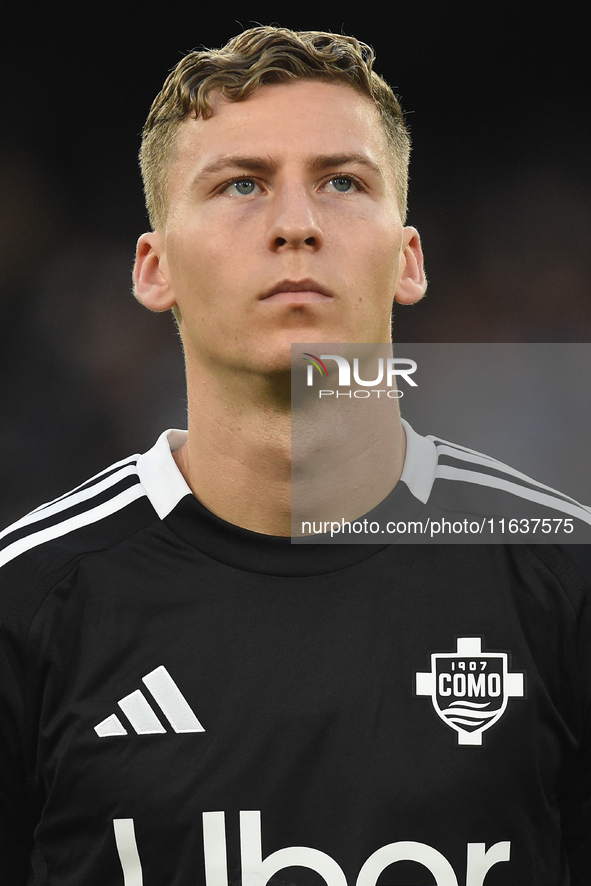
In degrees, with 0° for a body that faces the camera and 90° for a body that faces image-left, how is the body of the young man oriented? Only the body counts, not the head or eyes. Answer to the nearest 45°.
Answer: approximately 0°
